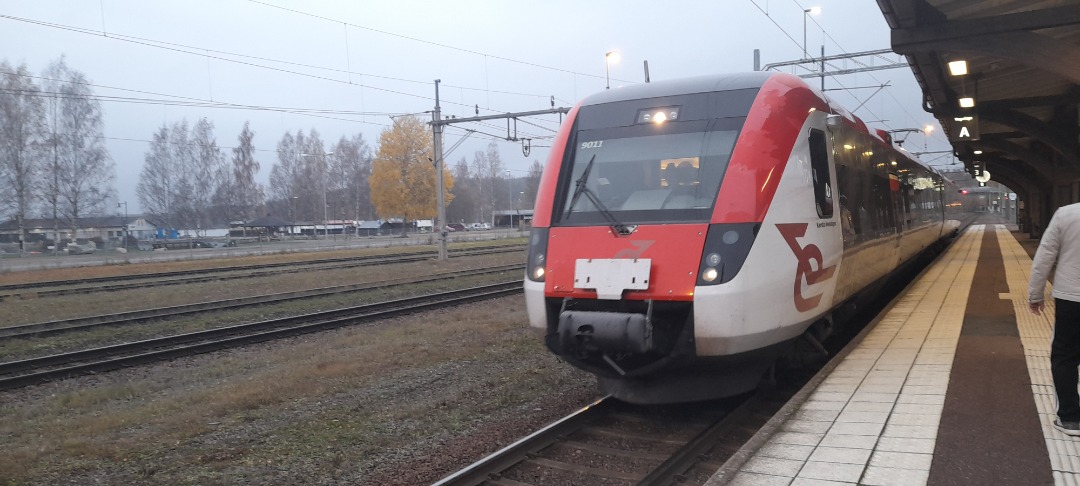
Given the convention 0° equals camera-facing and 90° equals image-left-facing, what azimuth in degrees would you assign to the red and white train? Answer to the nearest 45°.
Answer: approximately 45°

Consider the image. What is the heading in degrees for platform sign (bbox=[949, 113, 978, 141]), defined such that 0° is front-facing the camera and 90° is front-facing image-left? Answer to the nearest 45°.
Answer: approximately 0°

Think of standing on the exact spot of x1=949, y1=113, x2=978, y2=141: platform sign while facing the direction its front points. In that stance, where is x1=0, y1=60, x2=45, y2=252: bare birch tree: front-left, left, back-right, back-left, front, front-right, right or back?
right

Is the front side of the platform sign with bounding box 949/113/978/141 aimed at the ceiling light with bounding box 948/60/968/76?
yes

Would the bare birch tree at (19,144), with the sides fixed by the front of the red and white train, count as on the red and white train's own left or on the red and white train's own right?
on the red and white train's own right

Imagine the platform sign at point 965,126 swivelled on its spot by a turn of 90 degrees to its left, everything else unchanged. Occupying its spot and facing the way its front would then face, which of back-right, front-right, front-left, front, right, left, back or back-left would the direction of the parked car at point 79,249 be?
back

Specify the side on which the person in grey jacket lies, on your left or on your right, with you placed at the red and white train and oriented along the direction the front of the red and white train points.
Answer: on your left

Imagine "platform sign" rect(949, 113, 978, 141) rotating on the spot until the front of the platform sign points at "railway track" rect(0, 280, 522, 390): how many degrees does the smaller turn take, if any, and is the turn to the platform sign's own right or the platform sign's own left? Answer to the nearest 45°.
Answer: approximately 45° to the platform sign's own right

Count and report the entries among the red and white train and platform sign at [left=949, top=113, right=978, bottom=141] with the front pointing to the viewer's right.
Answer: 0

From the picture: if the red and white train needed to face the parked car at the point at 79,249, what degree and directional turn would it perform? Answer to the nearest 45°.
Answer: approximately 90° to its right

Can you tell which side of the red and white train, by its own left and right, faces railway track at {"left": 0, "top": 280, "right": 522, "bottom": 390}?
right

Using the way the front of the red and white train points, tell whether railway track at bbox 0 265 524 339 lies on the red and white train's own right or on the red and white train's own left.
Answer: on the red and white train's own right
